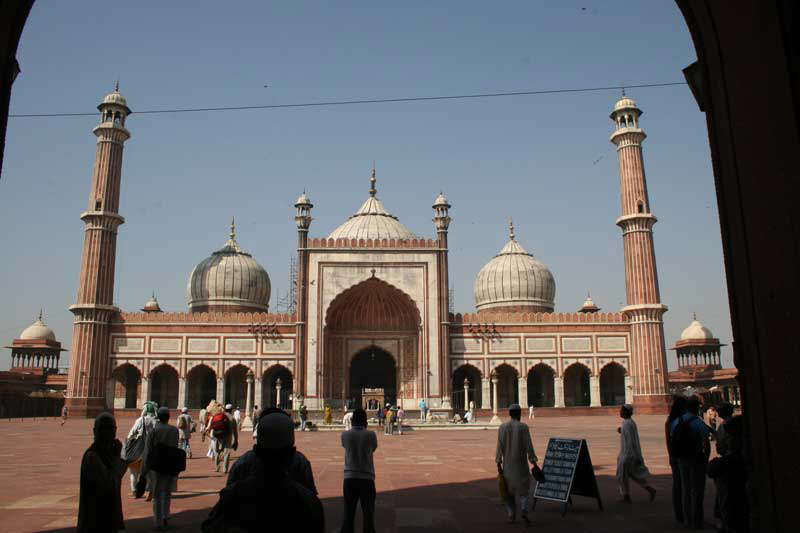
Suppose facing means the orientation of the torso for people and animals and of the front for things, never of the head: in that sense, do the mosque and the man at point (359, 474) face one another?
yes

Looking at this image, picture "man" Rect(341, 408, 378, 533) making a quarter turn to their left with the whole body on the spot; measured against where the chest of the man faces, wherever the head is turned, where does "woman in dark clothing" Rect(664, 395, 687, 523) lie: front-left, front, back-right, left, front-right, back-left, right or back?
back

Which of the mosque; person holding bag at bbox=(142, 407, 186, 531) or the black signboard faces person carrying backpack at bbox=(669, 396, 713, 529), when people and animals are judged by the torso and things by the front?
the mosque

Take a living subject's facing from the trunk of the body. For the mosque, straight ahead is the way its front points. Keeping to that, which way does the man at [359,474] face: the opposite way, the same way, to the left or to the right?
the opposite way

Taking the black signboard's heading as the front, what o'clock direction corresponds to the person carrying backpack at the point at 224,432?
The person carrying backpack is roughly at 2 o'clock from the black signboard.

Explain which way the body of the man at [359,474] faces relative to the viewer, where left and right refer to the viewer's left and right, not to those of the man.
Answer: facing away from the viewer

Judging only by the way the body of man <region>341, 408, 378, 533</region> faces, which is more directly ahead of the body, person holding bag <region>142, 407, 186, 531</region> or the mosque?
the mosque

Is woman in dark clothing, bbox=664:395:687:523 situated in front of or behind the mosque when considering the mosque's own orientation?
in front

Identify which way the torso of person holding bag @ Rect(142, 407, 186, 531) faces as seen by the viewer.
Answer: away from the camera

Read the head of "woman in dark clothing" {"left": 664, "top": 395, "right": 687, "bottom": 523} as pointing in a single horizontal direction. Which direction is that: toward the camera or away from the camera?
away from the camera

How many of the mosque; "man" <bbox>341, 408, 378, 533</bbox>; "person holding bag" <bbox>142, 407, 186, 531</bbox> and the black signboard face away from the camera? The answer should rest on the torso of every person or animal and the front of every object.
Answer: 2

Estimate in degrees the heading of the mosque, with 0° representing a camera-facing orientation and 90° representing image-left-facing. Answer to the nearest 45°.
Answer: approximately 0°
